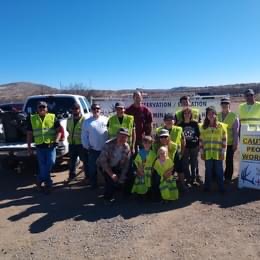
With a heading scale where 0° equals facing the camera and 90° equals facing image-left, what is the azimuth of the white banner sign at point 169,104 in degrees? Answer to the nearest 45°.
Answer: approximately 0°

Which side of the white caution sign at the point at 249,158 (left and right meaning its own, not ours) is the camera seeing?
front

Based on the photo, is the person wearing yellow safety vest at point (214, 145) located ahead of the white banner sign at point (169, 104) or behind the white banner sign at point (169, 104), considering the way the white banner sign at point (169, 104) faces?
ahead

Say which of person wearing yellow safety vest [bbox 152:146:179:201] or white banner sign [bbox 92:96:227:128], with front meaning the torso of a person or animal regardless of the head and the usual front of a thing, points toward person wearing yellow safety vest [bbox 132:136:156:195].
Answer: the white banner sign

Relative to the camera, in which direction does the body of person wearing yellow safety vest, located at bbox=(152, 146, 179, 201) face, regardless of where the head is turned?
toward the camera

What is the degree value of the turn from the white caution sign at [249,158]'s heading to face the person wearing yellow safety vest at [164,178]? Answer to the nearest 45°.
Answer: approximately 45° to its right

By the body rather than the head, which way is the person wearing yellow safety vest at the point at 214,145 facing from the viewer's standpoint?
toward the camera

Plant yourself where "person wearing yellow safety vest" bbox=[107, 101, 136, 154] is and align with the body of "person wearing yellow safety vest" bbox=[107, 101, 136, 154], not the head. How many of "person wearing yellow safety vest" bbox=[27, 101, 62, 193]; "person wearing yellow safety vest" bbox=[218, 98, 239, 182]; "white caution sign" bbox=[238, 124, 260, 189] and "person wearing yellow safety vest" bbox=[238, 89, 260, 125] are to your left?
3

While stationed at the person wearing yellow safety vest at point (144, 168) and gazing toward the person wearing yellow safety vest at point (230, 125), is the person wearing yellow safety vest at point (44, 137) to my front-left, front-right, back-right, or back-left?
back-left

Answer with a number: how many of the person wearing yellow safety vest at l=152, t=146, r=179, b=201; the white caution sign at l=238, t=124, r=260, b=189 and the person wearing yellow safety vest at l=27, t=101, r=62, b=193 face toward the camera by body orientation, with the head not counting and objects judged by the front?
3

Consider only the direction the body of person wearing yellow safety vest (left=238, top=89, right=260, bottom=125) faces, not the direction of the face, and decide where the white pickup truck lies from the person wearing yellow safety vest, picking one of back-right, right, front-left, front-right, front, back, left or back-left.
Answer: right

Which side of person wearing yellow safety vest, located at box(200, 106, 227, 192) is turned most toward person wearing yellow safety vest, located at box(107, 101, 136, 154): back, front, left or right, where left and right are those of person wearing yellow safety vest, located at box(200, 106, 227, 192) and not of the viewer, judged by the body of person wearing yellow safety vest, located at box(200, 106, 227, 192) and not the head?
right

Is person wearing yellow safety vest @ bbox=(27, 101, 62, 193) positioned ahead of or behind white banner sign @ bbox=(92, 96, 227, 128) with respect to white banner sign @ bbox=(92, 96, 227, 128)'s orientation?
ahead
